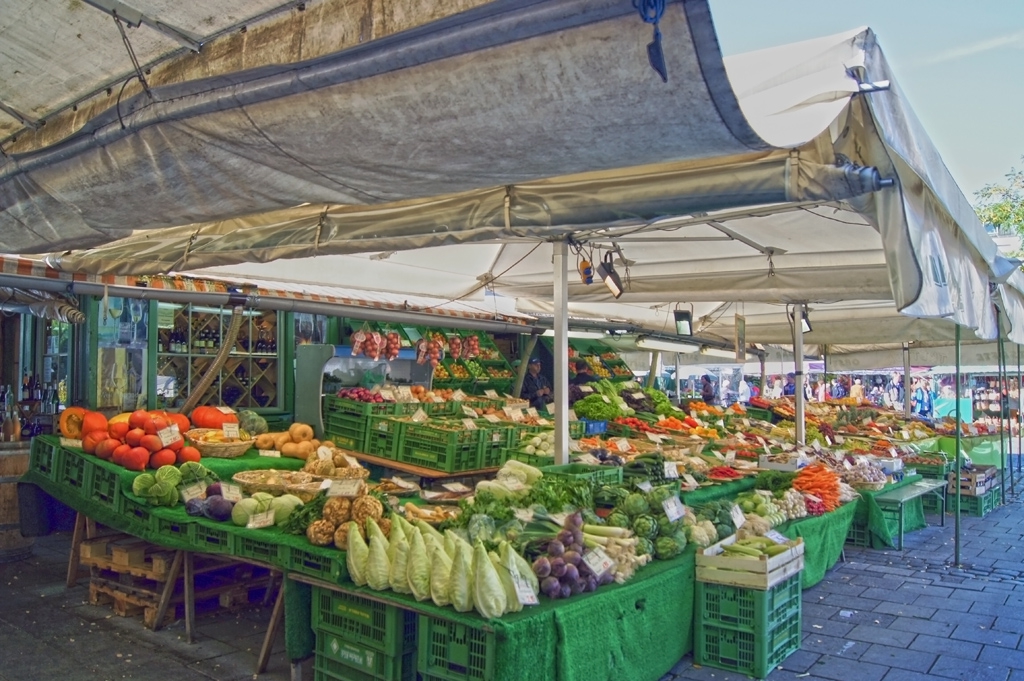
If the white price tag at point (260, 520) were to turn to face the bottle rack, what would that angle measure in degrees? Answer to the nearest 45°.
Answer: approximately 180°

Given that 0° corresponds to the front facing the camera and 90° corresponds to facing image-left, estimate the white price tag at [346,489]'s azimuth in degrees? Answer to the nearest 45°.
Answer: approximately 0°

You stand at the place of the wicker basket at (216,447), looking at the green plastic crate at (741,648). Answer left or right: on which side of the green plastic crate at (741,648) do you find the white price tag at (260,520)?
right

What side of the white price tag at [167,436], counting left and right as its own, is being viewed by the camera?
front

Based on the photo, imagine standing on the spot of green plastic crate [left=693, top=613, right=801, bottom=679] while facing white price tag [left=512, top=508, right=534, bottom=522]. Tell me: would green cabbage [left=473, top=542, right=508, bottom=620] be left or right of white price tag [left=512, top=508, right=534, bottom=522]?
left

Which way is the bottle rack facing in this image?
toward the camera

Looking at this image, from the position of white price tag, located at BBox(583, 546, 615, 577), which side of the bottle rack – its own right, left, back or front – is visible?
front

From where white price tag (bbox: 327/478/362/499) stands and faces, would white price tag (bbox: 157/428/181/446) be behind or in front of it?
behind

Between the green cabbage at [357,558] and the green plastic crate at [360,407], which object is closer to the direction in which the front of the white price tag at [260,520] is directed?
the green cabbage

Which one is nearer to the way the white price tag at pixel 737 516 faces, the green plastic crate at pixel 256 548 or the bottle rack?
the green plastic crate

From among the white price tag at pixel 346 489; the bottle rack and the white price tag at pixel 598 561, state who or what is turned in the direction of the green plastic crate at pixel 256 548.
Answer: the bottle rack

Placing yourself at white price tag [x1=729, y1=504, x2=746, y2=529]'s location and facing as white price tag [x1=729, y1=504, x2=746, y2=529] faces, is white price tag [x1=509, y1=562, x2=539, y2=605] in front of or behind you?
in front

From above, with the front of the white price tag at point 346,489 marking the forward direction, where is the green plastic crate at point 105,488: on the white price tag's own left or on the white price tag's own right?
on the white price tag's own right

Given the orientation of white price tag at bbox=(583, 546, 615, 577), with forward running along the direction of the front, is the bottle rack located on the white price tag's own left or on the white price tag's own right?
on the white price tag's own right

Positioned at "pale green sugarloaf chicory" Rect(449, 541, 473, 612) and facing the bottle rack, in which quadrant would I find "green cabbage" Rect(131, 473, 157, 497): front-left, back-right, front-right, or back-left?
front-left

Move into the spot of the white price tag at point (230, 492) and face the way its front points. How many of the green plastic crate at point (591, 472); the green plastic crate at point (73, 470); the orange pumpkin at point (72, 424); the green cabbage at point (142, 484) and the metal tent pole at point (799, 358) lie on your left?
2

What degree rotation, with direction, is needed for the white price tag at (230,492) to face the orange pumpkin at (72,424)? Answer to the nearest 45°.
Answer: approximately 135° to its right

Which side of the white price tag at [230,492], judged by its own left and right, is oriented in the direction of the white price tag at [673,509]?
left
